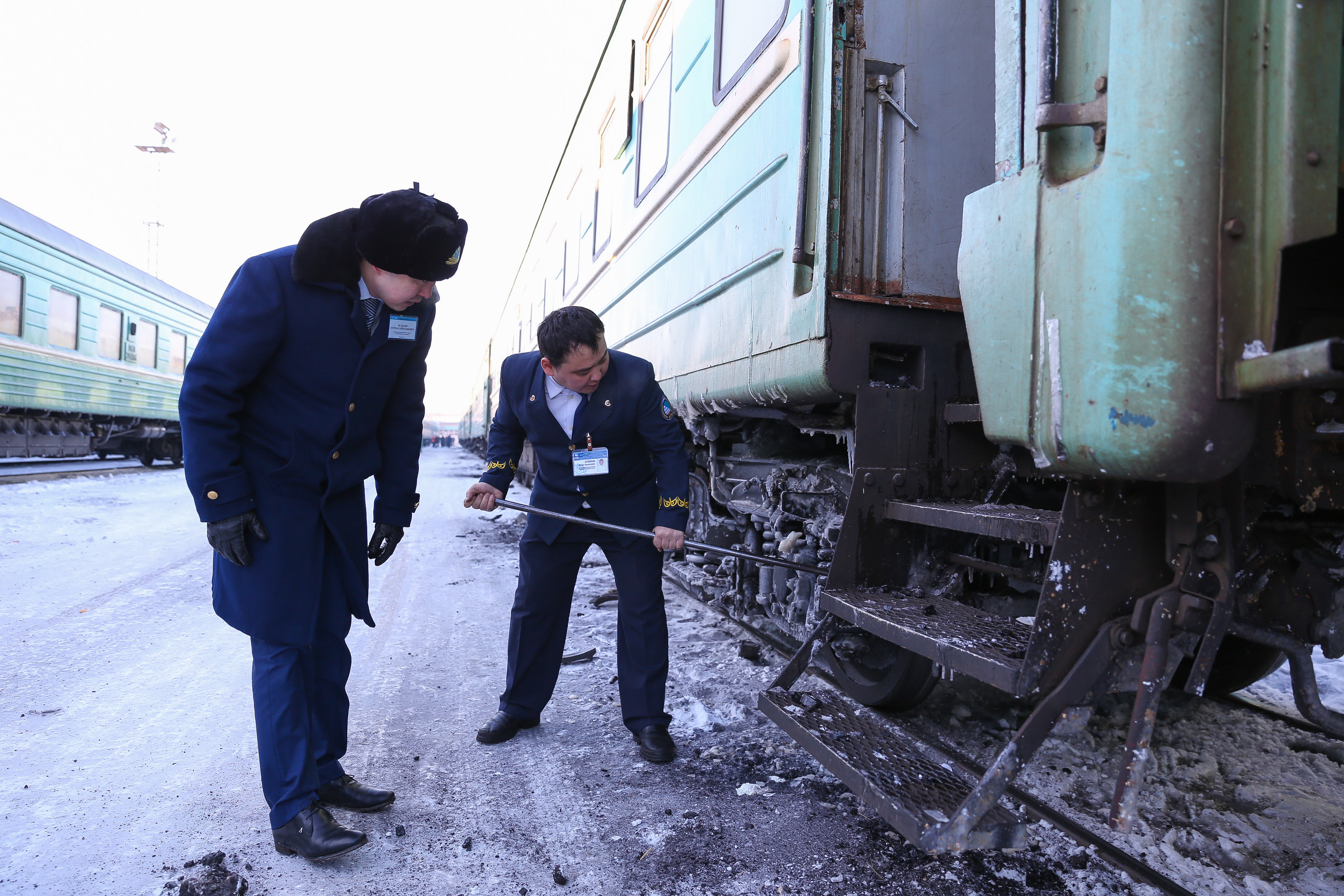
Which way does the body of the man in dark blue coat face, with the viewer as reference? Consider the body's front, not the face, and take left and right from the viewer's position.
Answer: facing the viewer and to the right of the viewer

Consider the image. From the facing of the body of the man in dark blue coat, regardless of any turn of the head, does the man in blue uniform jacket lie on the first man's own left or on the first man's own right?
on the first man's own left

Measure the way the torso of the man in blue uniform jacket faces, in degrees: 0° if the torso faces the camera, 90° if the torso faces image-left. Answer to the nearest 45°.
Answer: approximately 0°

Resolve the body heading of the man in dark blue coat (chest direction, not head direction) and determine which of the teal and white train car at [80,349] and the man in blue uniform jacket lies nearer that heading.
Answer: the man in blue uniform jacket

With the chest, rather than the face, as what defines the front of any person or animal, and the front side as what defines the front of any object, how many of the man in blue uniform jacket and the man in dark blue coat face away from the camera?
0

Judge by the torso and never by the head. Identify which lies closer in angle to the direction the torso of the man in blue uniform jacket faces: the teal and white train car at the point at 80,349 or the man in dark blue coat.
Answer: the man in dark blue coat

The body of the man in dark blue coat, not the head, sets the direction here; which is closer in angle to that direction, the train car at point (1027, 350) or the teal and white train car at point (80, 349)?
the train car
